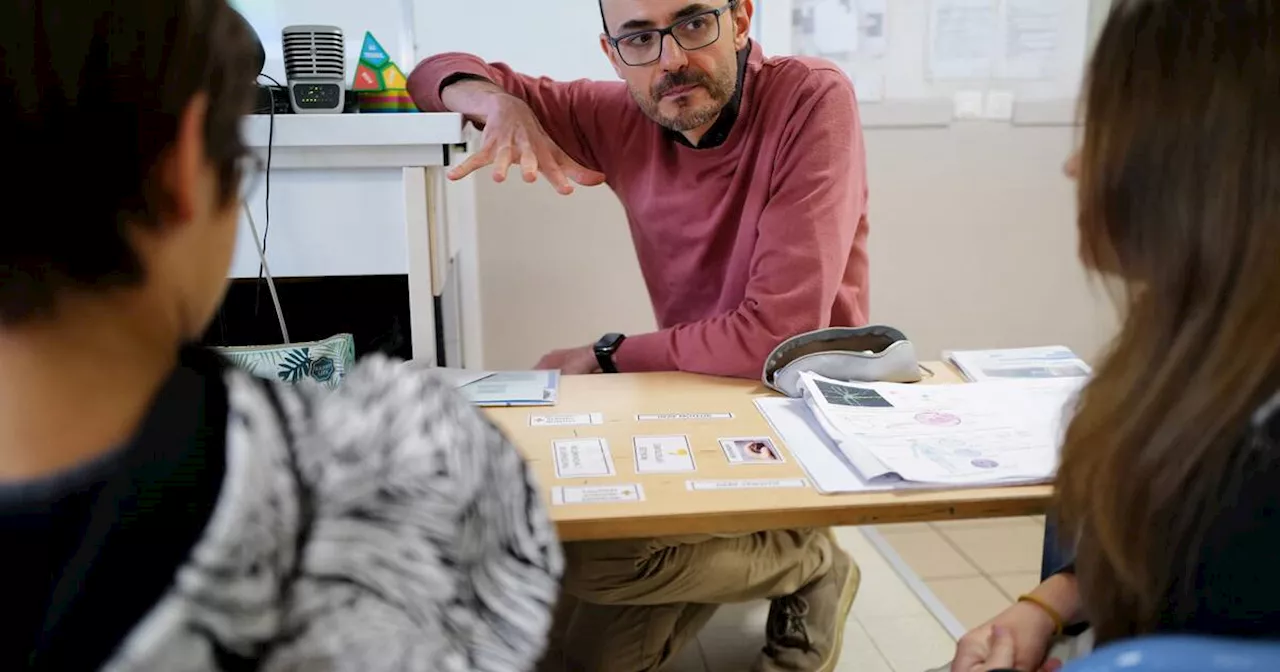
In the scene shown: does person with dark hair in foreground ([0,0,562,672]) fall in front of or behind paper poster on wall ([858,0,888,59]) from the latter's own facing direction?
in front

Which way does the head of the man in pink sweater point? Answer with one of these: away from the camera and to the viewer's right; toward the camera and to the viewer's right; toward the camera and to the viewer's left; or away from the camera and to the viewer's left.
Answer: toward the camera and to the viewer's left

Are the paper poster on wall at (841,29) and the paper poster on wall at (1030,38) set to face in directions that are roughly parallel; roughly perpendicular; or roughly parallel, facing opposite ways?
roughly parallel

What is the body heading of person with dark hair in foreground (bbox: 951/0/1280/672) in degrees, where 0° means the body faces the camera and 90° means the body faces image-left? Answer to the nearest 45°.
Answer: approximately 135°

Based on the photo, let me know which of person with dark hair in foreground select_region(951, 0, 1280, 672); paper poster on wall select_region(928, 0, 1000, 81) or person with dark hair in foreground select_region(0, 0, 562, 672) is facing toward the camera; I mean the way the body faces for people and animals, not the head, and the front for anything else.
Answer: the paper poster on wall

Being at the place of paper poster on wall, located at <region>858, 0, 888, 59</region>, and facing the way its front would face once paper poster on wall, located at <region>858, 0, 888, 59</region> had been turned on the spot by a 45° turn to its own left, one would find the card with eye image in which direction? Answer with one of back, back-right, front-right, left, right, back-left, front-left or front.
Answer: front-right

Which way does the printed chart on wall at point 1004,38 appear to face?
toward the camera

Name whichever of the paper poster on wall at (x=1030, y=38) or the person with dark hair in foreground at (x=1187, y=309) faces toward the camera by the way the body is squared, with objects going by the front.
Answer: the paper poster on wall

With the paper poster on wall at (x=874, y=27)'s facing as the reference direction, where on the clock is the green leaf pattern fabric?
The green leaf pattern fabric is roughly at 1 o'clock from the paper poster on wall.

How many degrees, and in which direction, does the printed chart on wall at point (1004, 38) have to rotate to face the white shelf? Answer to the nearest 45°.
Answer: approximately 45° to its right

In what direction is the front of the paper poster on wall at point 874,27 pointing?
toward the camera

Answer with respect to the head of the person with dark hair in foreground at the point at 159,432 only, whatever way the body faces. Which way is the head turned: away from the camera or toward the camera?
away from the camera
